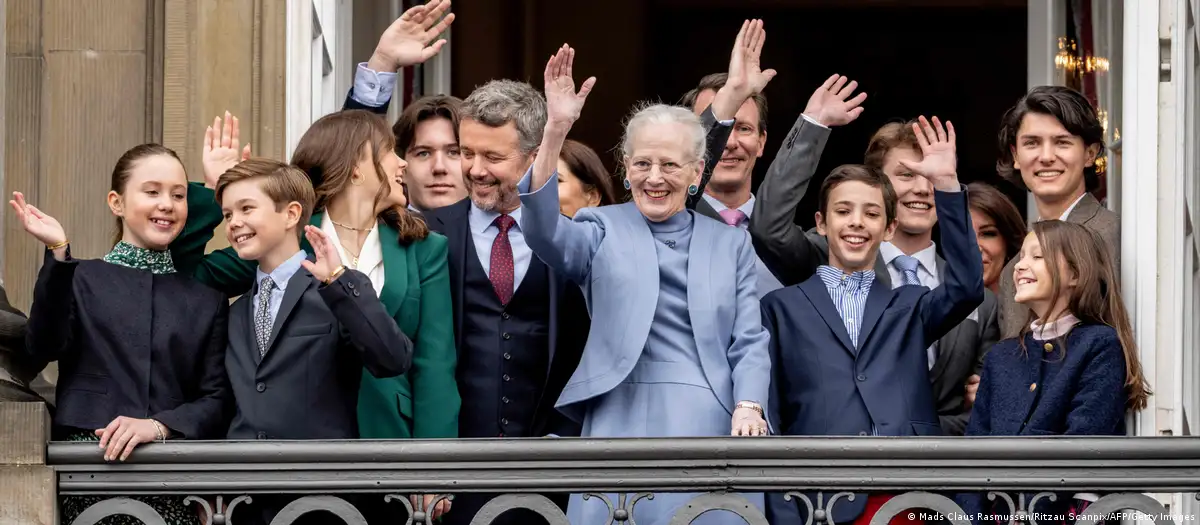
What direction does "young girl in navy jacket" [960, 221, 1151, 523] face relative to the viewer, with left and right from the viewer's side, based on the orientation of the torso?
facing the viewer and to the left of the viewer

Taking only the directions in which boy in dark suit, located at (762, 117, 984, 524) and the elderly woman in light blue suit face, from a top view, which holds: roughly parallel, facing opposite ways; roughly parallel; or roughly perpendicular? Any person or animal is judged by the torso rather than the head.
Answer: roughly parallel

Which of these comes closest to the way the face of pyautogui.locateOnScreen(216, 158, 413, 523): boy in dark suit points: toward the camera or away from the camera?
toward the camera

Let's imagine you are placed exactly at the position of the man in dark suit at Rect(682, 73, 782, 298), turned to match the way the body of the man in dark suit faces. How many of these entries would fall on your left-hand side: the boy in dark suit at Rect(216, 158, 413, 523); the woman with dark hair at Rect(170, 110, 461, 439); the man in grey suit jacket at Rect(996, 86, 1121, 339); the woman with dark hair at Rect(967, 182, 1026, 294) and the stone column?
2

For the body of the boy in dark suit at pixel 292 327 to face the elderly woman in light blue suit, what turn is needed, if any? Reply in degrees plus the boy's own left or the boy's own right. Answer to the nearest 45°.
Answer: approximately 135° to the boy's own left

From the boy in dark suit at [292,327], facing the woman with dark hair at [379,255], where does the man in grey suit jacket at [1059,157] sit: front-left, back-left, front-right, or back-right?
front-right

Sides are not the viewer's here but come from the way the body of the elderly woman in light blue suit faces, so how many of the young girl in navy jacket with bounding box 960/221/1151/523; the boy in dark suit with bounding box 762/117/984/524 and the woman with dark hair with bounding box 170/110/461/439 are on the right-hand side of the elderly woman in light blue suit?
1

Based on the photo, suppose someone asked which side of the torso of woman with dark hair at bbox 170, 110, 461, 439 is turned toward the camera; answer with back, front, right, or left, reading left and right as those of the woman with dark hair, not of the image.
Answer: front

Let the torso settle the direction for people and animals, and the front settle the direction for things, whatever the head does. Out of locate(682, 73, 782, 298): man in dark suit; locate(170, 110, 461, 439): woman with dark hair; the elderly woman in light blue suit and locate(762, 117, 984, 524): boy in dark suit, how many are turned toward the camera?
4

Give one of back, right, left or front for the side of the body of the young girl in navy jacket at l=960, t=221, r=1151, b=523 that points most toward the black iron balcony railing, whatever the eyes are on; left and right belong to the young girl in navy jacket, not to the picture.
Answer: front

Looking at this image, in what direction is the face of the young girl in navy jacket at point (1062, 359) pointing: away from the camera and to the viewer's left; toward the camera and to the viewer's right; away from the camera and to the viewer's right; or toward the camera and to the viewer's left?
toward the camera and to the viewer's left
